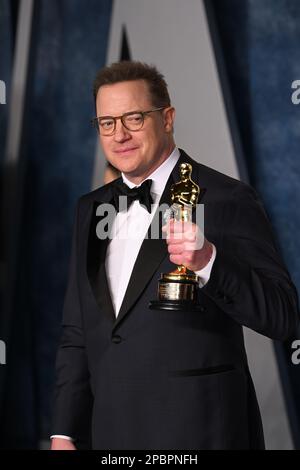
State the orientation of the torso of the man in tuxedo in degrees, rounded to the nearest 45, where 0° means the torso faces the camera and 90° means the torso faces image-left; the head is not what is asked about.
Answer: approximately 45°
